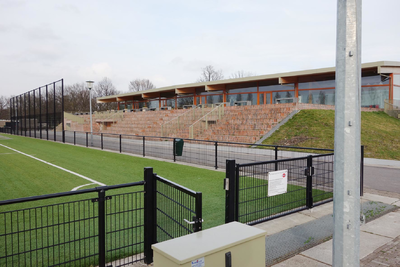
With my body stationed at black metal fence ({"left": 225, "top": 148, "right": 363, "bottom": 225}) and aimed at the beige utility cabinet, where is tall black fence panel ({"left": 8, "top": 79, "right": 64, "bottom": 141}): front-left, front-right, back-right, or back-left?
back-right

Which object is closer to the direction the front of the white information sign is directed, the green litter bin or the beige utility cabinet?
the beige utility cabinet

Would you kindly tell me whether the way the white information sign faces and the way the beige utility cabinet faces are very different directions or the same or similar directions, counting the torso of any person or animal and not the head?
same or similar directions

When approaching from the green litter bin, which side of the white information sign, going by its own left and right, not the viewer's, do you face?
back

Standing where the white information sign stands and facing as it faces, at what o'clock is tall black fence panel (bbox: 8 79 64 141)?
The tall black fence panel is roughly at 6 o'clock from the white information sign.

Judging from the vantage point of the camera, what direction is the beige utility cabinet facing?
facing the viewer and to the right of the viewer

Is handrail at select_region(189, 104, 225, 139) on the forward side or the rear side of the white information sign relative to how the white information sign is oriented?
on the rear side

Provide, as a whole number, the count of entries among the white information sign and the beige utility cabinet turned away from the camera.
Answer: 0

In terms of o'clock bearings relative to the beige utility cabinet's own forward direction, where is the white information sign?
The white information sign is roughly at 8 o'clock from the beige utility cabinet.

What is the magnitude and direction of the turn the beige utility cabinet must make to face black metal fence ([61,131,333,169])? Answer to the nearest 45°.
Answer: approximately 135° to its left

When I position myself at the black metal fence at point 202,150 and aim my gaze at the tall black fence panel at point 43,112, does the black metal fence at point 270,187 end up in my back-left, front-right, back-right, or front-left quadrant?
back-left

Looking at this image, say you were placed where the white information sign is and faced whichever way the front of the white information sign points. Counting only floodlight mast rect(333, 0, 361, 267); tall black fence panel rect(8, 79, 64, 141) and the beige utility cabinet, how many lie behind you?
1

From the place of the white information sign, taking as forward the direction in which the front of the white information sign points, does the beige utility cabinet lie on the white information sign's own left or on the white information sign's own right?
on the white information sign's own right

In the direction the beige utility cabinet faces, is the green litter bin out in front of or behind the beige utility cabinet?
behind

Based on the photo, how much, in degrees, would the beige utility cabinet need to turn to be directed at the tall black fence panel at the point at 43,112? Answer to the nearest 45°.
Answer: approximately 180°
